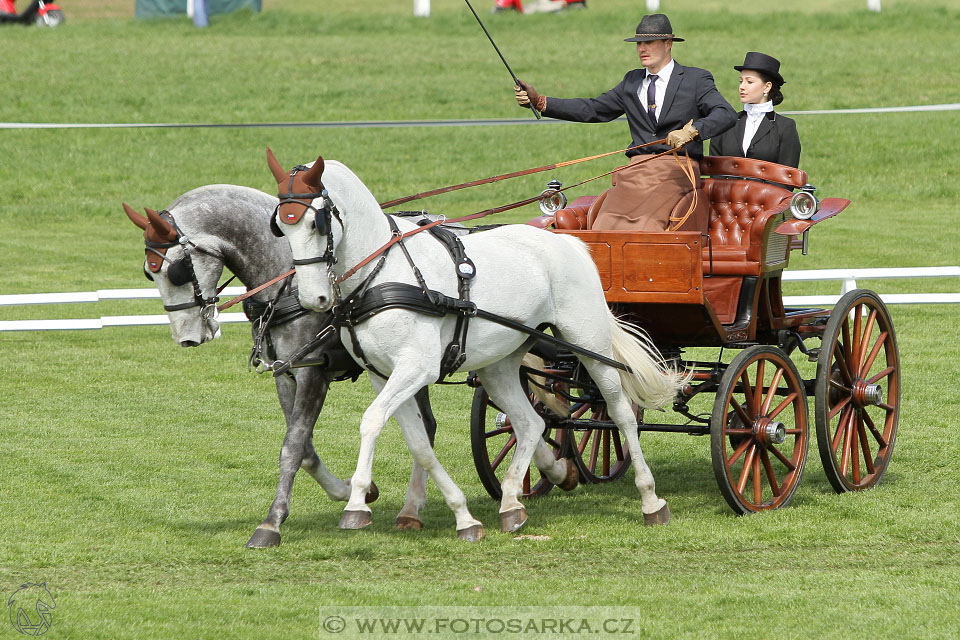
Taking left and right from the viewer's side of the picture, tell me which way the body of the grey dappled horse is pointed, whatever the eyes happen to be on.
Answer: facing the viewer and to the left of the viewer

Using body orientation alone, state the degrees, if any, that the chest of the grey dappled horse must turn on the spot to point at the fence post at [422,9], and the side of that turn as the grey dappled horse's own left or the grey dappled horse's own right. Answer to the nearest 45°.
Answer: approximately 135° to the grey dappled horse's own right

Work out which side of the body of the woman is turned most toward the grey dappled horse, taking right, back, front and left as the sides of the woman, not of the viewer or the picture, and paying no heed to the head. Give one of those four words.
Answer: front

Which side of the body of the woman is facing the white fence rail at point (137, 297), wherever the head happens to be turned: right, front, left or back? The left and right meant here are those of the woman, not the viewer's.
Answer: right

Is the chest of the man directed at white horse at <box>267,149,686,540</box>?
yes

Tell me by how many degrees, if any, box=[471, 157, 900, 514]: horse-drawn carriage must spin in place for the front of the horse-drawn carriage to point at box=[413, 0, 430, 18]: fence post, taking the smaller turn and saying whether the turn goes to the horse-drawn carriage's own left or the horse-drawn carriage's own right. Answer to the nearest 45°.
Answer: approximately 135° to the horse-drawn carriage's own right

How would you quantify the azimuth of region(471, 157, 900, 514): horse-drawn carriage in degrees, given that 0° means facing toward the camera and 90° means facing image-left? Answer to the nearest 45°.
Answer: approximately 45°

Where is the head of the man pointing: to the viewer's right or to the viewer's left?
to the viewer's left

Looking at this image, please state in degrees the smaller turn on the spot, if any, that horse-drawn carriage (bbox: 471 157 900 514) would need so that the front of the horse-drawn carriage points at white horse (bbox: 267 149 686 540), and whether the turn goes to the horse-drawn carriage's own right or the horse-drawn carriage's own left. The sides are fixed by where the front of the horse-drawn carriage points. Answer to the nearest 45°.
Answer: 0° — it already faces it

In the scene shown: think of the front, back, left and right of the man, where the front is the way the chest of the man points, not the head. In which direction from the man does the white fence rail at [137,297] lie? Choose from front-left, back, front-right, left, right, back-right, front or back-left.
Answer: right

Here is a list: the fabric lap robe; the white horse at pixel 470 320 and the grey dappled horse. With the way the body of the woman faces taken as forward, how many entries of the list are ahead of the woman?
3

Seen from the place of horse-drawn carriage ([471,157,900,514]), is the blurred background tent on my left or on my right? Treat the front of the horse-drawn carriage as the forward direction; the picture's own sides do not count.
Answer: on my right

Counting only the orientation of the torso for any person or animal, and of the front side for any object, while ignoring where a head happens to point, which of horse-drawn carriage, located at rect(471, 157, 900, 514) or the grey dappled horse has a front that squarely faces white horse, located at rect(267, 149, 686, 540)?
the horse-drawn carriage
